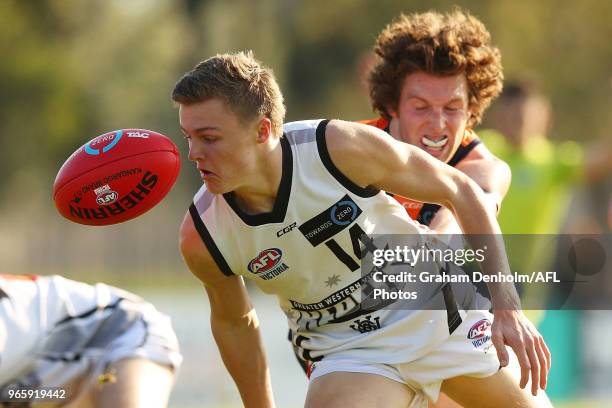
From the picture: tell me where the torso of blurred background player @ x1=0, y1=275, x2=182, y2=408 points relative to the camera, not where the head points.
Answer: to the viewer's left

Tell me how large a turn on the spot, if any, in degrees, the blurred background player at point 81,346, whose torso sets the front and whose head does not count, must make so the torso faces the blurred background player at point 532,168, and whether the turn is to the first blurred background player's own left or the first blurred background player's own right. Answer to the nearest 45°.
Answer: approximately 135° to the first blurred background player's own right
